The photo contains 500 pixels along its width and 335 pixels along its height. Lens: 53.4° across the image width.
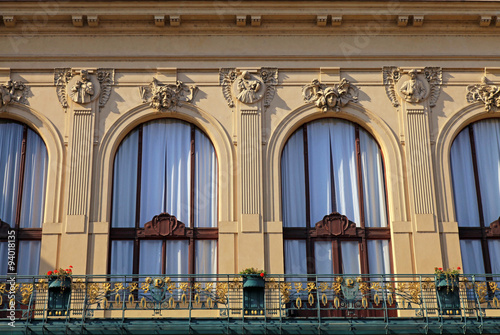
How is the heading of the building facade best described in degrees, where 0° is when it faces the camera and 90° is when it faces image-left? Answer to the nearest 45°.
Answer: approximately 0°

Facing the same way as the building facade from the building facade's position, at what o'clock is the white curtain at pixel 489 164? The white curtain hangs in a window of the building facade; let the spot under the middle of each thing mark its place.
The white curtain is roughly at 9 o'clock from the building facade.

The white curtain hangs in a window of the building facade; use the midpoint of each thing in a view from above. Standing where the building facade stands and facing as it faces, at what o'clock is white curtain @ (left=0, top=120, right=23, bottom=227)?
The white curtain is roughly at 3 o'clock from the building facade.
